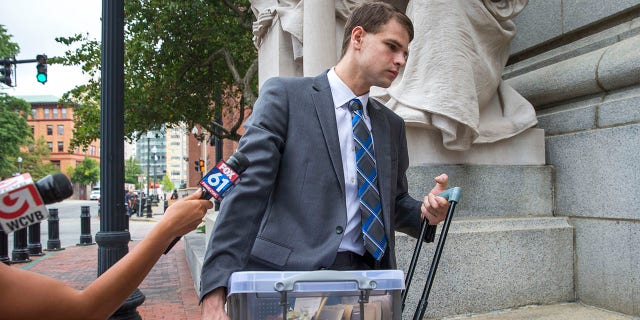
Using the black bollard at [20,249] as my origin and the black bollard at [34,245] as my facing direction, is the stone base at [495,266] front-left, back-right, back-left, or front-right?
back-right

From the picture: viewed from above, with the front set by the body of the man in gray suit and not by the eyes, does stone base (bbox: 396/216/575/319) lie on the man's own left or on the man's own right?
on the man's own left
